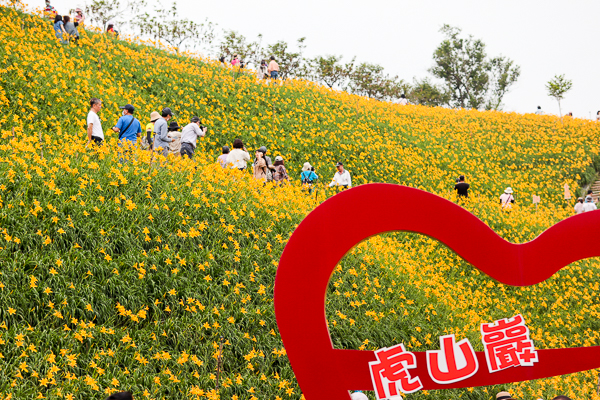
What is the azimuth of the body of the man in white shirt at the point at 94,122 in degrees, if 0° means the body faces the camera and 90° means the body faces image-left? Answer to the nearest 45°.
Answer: approximately 270°

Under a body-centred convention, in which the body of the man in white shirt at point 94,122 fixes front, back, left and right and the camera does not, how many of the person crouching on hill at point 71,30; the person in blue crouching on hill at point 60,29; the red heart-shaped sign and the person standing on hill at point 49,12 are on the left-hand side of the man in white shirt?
3

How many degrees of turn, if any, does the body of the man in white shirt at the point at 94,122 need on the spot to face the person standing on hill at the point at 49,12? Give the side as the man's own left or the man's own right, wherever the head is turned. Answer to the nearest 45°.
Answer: approximately 90° to the man's own left

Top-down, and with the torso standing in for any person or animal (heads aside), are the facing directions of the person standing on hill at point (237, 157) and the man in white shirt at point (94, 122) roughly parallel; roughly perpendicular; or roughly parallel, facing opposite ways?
roughly perpendicular

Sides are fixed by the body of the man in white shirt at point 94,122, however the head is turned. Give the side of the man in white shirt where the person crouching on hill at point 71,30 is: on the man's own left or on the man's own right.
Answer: on the man's own left

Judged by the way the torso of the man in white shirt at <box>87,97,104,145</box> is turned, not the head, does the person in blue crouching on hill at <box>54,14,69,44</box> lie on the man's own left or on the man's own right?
on the man's own left
